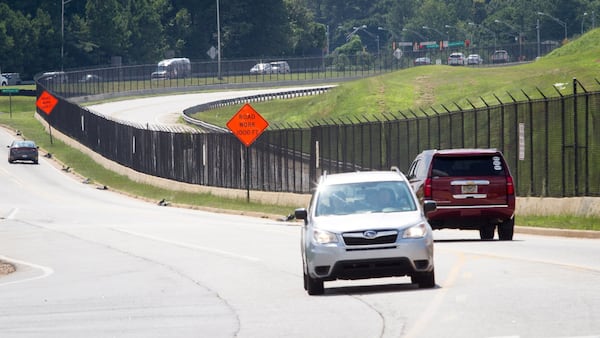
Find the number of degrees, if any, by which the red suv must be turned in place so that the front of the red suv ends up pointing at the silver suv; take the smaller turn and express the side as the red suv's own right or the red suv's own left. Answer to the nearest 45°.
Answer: approximately 180°

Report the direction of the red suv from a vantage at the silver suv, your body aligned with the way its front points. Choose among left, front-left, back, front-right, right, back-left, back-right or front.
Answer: back

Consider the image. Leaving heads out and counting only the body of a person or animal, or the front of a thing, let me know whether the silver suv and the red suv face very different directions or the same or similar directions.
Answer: very different directions

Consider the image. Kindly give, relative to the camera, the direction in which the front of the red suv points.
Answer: facing away from the viewer

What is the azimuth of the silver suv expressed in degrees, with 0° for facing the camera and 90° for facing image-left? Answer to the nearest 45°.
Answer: approximately 0°

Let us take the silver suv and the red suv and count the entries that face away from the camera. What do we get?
1

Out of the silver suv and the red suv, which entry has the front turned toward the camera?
the silver suv
